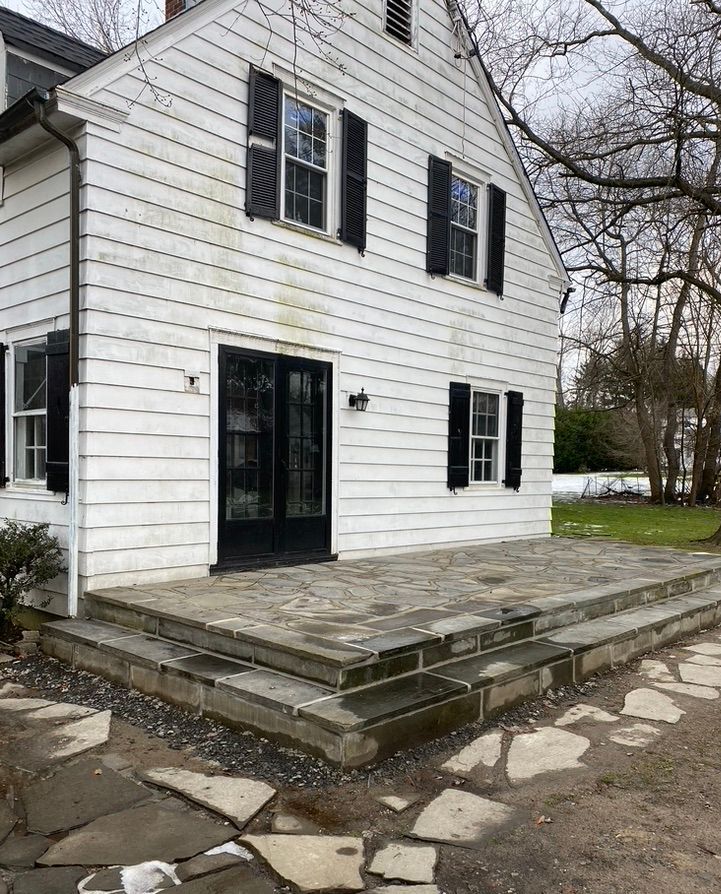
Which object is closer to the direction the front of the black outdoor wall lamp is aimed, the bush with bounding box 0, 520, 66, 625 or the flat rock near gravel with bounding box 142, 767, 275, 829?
the flat rock near gravel

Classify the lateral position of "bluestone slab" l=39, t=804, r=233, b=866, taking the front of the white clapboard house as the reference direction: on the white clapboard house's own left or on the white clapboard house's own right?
on the white clapboard house's own right

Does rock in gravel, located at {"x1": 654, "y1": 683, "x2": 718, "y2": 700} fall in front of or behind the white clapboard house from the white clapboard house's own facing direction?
in front

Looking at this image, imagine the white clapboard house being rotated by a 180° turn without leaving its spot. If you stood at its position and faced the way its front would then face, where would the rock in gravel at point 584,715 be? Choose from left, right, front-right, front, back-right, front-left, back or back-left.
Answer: back

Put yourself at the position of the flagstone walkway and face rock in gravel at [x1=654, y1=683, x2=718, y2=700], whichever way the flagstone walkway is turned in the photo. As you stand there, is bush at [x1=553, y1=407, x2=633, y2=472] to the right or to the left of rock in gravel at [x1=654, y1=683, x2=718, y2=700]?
left

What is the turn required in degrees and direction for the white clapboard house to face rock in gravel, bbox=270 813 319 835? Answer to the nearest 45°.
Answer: approximately 45° to its right

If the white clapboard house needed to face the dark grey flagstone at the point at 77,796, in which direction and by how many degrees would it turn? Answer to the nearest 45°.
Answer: approximately 45° to its right

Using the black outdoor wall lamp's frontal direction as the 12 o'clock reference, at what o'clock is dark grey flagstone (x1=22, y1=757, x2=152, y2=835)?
The dark grey flagstone is roughly at 2 o'clock from the black outdoor wall lamp.

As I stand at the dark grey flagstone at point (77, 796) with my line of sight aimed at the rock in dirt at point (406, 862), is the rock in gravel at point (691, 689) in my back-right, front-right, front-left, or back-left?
front-left

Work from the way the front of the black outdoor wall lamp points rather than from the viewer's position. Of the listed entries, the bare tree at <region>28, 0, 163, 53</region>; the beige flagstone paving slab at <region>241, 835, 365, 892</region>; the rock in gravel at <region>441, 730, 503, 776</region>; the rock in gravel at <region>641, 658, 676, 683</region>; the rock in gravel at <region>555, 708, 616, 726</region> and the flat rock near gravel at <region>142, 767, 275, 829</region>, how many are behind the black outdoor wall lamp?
1

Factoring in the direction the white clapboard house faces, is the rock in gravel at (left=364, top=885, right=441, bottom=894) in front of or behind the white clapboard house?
in front

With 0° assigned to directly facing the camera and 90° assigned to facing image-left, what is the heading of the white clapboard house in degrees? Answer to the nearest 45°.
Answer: approximately 315°

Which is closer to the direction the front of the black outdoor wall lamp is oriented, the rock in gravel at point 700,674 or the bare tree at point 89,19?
the rock in gravel

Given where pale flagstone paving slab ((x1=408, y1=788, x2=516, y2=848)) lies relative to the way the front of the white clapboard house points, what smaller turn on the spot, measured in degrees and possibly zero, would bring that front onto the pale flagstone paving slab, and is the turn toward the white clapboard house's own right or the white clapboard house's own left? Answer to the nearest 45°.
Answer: approximately 45° to the white clapboard house's own right

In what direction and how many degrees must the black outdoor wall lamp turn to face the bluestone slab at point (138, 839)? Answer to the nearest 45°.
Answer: approximately 45° to its right

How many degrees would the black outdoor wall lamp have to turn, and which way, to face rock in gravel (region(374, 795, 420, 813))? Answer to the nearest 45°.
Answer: approximately 45° to its right

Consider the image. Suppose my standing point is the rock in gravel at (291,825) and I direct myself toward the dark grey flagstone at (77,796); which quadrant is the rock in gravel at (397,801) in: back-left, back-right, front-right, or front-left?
back-right

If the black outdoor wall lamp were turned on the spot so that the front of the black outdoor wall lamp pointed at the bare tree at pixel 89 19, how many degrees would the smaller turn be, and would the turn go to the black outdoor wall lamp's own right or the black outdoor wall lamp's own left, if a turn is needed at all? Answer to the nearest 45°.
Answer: approximately 180°

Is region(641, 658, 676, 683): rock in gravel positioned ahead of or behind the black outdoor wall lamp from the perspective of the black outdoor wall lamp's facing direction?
ahead

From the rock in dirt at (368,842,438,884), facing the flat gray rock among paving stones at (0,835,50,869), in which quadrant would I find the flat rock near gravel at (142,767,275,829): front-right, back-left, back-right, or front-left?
front-right

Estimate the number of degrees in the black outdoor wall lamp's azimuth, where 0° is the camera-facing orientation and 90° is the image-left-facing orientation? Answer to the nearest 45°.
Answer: approximately 315°
